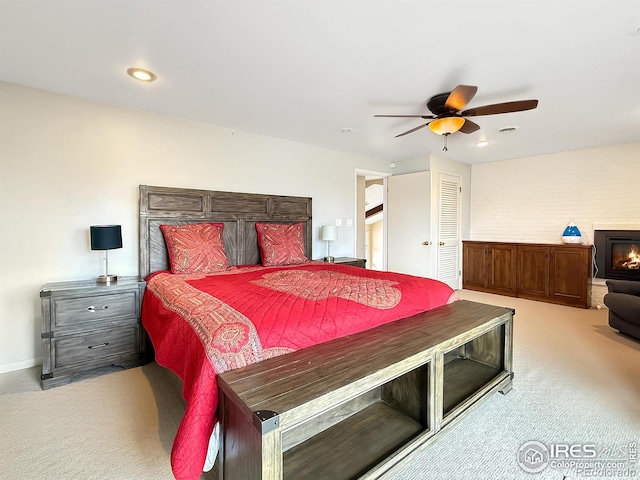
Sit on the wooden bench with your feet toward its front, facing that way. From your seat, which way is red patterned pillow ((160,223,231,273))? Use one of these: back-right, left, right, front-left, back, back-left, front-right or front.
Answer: back

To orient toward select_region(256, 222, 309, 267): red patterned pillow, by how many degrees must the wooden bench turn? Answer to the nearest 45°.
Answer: approximately 180°

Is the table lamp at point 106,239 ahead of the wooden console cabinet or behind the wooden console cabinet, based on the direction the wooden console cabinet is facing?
ahead

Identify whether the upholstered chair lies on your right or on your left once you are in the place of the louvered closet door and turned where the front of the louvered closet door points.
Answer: on your left

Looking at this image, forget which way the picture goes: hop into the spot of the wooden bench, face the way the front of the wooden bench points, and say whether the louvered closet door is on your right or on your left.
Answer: on your left

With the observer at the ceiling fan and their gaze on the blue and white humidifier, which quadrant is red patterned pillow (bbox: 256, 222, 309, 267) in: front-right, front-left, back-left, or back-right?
back-left

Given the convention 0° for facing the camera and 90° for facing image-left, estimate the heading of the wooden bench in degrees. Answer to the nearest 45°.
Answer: approximately 315°
